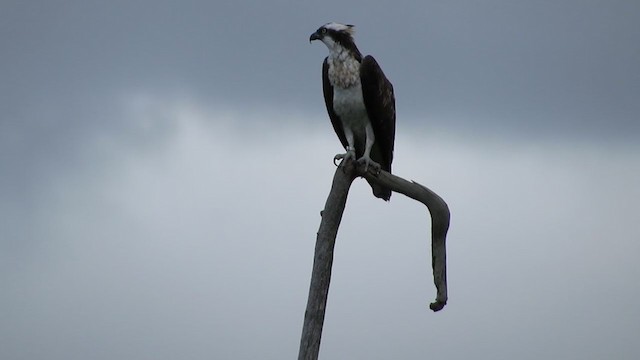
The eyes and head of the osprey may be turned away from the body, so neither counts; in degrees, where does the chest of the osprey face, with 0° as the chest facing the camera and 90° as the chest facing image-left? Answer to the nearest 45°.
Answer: approximately 45°
